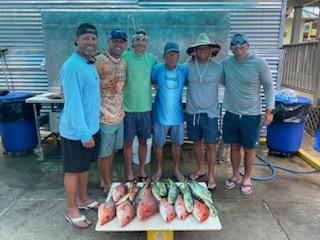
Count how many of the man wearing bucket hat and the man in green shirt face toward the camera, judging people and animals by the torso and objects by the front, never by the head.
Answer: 2

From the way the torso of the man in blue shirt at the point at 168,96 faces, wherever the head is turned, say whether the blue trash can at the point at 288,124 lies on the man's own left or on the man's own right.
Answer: on the man's own left

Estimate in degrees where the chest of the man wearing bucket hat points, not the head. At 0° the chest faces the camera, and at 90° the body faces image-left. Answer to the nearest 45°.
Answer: approximately 0°

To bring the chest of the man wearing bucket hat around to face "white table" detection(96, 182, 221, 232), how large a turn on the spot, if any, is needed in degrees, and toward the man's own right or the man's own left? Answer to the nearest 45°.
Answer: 0° — they already face it

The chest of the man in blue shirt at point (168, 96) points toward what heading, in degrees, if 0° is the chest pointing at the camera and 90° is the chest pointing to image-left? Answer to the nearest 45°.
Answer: approximately 0°

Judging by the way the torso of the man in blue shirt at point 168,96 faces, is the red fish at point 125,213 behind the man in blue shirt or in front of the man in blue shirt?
in front

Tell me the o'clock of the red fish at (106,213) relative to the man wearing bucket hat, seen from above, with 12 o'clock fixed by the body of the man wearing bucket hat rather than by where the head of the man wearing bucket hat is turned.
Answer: The red fish is roughly at 1 o'clock from the man wearing bucket hat.

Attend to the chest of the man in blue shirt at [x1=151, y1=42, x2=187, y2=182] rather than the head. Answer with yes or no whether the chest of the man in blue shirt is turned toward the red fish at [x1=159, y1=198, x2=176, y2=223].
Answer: yes

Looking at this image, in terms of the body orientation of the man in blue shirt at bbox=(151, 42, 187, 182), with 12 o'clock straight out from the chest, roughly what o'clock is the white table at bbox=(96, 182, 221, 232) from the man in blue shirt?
The white table is roughly at 12 o'clock from the man in blue shirt.
